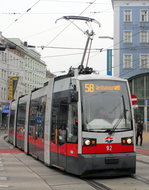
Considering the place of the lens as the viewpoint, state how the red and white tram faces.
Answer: facing the viewer and to the right of the viewer
